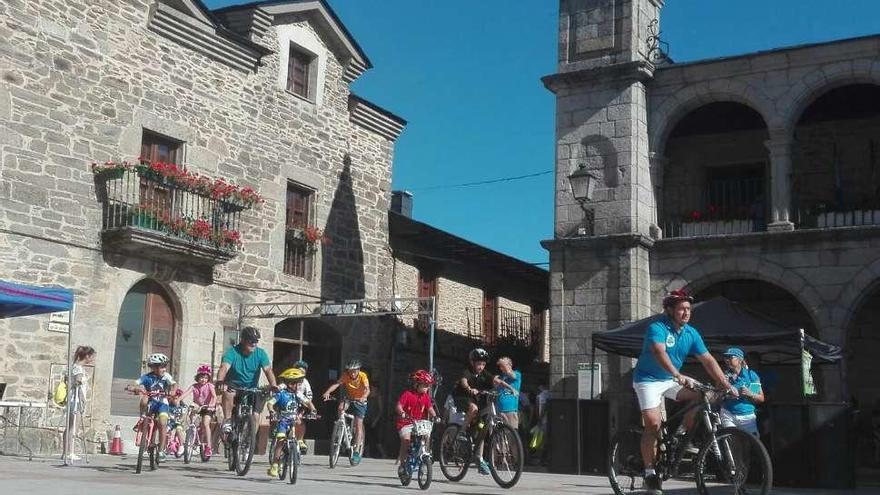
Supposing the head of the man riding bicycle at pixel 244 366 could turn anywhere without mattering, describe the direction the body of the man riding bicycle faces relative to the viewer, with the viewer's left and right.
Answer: facing the viewer

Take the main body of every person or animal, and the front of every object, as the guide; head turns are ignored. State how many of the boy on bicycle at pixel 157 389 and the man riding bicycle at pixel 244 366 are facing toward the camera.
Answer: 2

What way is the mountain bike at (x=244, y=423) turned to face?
toward the camera

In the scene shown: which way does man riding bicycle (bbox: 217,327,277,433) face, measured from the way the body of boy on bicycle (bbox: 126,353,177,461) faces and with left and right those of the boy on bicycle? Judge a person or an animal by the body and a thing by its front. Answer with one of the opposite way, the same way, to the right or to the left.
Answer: the same way

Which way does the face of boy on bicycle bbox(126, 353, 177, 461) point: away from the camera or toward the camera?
toward the camera

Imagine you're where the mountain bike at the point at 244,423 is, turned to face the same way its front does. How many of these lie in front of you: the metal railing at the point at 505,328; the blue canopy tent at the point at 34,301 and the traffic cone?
0

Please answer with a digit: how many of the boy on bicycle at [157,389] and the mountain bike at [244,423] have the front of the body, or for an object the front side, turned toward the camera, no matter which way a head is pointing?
2

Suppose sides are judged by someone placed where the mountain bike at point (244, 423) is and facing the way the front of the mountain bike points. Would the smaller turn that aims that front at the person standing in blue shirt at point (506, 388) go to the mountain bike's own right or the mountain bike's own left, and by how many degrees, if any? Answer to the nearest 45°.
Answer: approximately 90° to the mountain bike's own left

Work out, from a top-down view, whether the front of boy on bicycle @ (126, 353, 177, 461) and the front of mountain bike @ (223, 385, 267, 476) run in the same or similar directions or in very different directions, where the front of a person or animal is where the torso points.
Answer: same or similar directions

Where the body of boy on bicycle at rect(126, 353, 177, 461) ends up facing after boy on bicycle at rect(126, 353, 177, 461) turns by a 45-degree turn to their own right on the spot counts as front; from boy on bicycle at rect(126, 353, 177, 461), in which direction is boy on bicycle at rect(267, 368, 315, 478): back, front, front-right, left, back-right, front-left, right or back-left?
left

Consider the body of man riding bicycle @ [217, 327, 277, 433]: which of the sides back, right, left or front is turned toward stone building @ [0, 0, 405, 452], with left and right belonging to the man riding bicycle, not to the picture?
back

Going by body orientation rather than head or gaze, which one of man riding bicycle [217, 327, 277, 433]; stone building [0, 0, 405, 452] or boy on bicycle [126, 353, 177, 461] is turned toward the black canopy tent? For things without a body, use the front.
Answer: the stone building

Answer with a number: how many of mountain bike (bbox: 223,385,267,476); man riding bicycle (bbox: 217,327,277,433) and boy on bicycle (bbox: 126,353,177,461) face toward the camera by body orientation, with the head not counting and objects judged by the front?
3

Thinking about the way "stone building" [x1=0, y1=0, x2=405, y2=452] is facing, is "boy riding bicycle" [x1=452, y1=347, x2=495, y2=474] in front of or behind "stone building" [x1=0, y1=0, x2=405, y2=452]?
in front

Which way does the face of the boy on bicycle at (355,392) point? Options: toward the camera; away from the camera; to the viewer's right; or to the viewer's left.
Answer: toward the camera

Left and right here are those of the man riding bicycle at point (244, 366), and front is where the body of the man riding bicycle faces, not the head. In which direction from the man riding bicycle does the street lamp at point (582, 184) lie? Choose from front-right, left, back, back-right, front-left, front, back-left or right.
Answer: back-left
